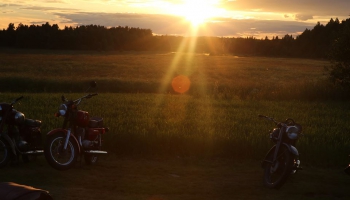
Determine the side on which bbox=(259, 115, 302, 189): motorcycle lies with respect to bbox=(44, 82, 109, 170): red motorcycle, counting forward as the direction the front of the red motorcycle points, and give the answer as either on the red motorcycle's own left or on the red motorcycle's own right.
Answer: on the red motorcycle's own left

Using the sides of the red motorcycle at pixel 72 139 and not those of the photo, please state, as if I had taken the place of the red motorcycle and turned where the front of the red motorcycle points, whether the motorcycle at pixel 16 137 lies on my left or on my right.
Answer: on my right

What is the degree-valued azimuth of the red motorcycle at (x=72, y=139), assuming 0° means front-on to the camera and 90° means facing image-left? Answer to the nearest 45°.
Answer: approximately 45°
